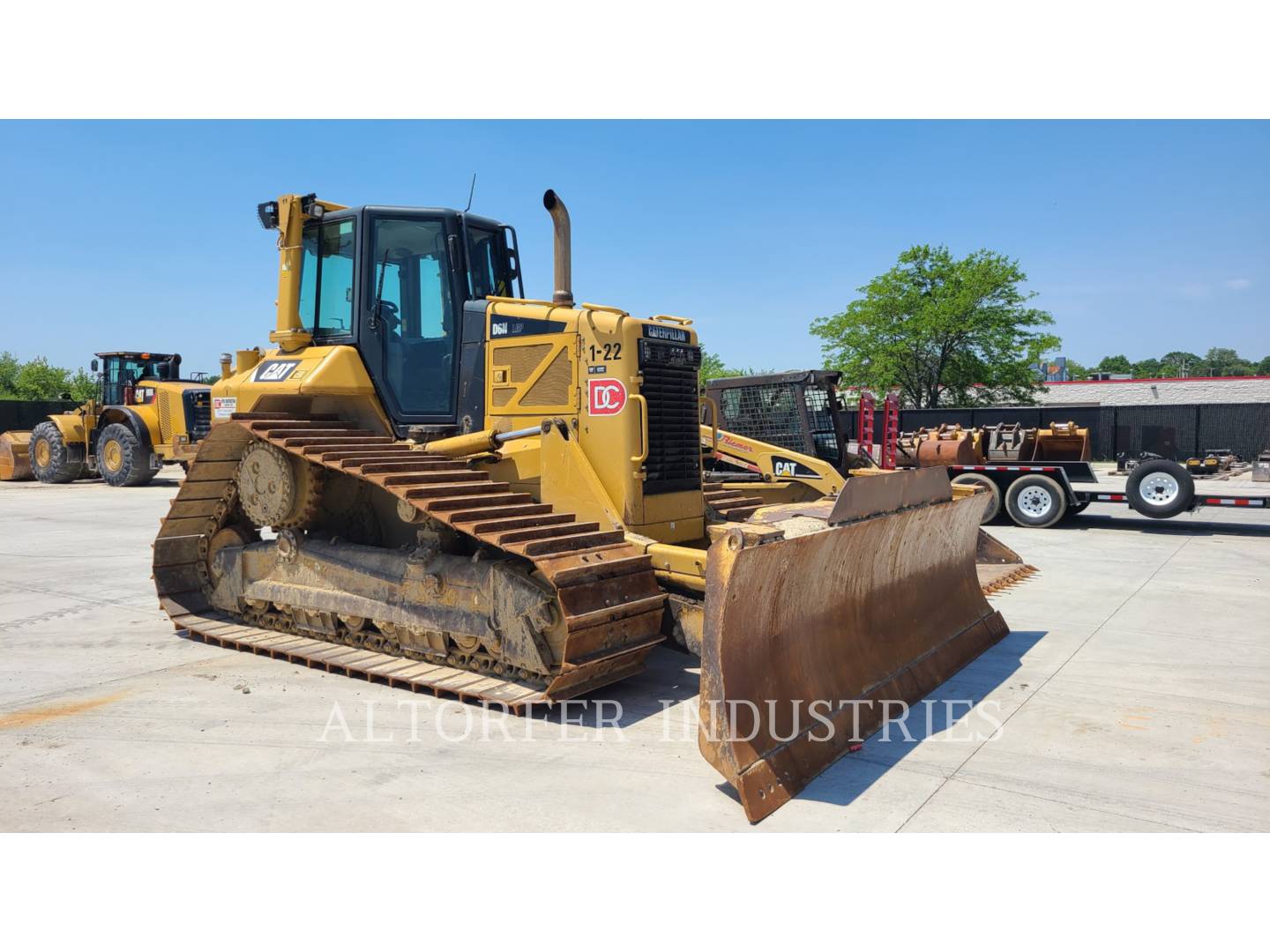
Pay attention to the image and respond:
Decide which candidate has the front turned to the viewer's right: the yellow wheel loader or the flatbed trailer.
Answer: the flatbed trailer

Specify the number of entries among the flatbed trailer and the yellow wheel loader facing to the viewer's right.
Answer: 1

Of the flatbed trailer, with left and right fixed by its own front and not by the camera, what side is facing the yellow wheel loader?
back

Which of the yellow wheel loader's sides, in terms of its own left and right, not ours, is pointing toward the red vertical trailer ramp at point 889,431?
back

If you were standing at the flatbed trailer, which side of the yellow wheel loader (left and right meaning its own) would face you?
back

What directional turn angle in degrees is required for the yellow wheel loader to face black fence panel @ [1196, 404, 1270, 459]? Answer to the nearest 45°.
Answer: approximately 135° to its right

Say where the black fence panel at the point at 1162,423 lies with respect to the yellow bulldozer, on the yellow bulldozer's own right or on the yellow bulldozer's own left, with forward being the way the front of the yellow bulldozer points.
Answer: on the yellow bulldozer's own left

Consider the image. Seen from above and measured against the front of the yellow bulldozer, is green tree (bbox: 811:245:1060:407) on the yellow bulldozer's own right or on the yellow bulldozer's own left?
on the yellow bulldozer's own left

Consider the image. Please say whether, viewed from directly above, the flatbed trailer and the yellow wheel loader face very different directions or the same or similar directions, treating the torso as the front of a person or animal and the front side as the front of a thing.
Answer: very different directions

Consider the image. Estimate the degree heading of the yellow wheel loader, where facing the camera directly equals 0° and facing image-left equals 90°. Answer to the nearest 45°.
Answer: approximately 135°

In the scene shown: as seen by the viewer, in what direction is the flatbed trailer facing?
to the viewer's right
